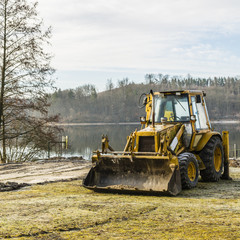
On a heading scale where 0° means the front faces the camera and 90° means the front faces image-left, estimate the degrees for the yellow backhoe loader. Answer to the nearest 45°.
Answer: approximately 45°
